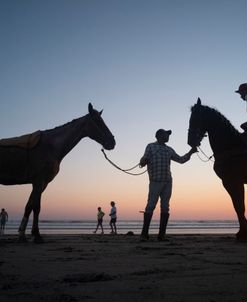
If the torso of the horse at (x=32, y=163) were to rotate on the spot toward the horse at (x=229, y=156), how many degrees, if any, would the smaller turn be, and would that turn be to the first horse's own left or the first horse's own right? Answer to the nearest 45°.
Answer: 0° — it already faces it

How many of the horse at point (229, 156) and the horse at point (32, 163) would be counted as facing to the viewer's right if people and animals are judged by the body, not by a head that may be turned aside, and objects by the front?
1

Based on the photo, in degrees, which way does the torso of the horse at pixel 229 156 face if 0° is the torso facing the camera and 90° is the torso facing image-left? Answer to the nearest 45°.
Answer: approximately 90°

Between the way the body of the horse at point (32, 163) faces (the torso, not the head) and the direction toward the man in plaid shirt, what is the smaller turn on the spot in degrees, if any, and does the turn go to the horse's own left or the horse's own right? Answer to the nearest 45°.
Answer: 0° — it already faces them

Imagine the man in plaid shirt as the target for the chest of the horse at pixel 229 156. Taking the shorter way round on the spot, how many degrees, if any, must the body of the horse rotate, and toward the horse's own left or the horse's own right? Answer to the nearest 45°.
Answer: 0° — it already faces them

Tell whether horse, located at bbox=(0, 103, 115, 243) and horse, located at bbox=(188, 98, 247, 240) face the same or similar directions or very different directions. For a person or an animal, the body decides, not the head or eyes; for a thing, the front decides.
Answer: very different directions

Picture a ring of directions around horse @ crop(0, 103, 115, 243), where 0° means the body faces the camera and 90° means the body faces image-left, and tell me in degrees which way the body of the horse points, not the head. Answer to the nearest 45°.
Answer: approximately 270°
